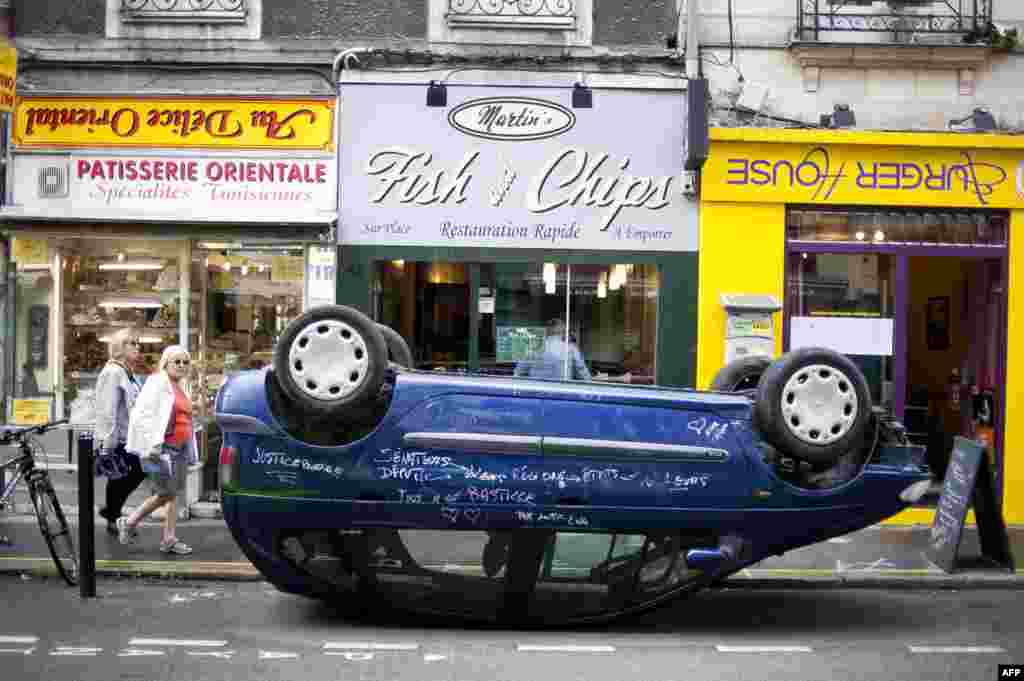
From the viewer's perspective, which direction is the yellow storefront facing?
toward the camera

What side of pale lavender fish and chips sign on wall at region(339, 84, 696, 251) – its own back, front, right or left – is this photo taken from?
front

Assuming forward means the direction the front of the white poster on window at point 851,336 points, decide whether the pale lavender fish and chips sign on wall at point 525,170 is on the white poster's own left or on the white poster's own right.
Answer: on the white poster's own right

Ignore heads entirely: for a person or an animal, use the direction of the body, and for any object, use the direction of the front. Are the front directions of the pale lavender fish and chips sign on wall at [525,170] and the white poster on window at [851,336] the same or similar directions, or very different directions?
same or similar directions

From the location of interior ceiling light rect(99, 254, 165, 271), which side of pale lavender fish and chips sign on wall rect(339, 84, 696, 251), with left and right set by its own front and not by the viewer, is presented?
right

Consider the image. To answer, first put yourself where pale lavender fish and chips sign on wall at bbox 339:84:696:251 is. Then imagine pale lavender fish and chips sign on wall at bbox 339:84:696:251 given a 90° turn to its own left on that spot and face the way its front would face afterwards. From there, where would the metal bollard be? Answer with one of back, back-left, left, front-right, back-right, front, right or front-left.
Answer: back-right

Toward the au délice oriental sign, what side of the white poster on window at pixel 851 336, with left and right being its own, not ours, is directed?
right

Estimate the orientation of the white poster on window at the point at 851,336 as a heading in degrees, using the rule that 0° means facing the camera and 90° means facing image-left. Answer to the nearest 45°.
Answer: approximately 0°

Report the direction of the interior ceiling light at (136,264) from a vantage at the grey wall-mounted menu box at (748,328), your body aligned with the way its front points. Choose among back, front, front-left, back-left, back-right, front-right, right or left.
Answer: right

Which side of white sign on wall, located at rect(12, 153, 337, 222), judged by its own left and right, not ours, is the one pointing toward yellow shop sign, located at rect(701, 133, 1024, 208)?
left

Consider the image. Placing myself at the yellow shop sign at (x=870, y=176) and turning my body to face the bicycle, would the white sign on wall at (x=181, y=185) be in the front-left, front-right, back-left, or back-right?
front-right

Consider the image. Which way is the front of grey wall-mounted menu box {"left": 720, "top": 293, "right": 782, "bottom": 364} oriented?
toward the camera
